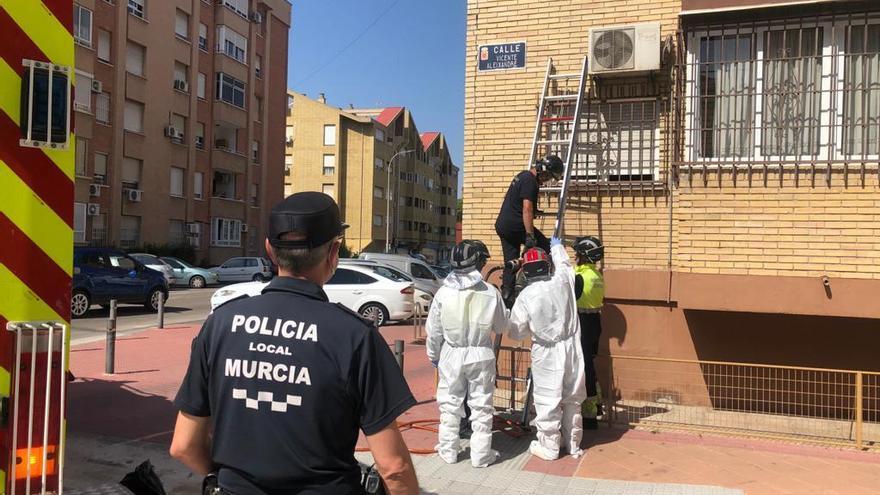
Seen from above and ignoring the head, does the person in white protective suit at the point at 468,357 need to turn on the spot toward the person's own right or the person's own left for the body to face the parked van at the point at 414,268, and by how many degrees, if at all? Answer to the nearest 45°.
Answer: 0° — they already face it

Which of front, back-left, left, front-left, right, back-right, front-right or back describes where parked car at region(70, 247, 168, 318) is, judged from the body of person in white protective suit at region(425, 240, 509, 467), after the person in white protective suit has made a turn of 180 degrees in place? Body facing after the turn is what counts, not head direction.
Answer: back-right

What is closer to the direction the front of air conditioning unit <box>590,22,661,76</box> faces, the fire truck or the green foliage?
the fire truck

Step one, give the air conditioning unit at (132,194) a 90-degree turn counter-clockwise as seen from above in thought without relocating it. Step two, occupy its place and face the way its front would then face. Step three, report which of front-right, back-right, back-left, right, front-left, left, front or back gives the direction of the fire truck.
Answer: back-right

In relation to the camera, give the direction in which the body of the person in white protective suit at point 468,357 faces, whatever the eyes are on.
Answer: away from the camera

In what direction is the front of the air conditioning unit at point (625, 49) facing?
toward the camera

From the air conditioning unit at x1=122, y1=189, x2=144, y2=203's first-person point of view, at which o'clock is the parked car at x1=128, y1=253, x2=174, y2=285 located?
The parked car is roughly at 1 o'clock from the air conditioning unit.

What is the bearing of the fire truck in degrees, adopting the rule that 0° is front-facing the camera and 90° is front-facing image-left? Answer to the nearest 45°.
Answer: approximately 180°

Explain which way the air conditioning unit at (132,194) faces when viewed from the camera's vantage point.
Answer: facing the viewer and to the right of the viewer

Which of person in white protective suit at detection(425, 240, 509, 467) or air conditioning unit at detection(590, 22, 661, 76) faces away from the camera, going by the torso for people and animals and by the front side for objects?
the person in white protective suit

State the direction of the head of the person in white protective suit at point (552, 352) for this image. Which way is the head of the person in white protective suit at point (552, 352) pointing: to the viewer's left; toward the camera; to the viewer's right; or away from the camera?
away from the camera

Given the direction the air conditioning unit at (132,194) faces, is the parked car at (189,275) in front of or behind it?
in front

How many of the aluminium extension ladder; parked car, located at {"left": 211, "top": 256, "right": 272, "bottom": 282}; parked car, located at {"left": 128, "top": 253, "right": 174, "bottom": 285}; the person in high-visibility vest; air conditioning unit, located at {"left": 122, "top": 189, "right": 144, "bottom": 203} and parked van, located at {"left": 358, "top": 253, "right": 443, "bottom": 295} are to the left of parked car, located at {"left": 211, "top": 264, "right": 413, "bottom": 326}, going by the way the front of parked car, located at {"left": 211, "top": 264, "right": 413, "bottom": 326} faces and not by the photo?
2

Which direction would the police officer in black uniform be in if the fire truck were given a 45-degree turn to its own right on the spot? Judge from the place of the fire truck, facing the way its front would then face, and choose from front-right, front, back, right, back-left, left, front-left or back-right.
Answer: right

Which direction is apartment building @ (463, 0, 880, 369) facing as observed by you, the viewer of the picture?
facing the viewer

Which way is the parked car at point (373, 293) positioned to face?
to the viewer's left
